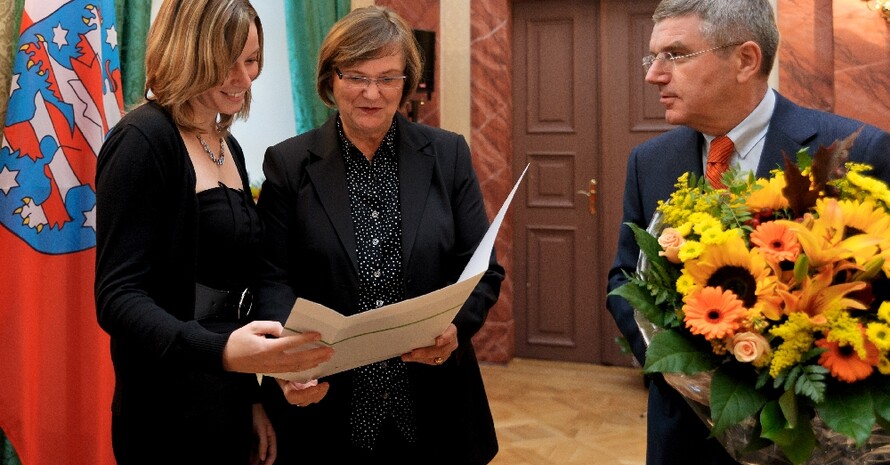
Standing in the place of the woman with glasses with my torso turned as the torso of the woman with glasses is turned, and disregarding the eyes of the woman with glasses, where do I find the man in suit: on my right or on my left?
on my left

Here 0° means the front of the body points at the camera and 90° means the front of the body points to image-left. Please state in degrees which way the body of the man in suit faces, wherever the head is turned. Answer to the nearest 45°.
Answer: approximately 45°

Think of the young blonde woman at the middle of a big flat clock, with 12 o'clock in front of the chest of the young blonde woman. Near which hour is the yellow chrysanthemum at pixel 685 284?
The yellow chrysanthemum is roughly at 12 o'clock from the young blonde woman.

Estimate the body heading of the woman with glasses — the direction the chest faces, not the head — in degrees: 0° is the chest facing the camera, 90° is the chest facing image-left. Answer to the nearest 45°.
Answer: approximately 0°

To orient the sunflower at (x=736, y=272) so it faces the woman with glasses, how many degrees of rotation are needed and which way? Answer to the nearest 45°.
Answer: approximately 135° to its right

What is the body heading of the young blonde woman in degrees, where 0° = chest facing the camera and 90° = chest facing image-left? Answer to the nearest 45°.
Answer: approximately 315°

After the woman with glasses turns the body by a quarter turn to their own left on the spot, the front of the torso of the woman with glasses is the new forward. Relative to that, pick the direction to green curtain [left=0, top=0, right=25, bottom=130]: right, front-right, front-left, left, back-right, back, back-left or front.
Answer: back-left

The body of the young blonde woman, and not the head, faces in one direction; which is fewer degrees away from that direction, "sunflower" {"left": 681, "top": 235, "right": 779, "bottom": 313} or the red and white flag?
the sunflower
